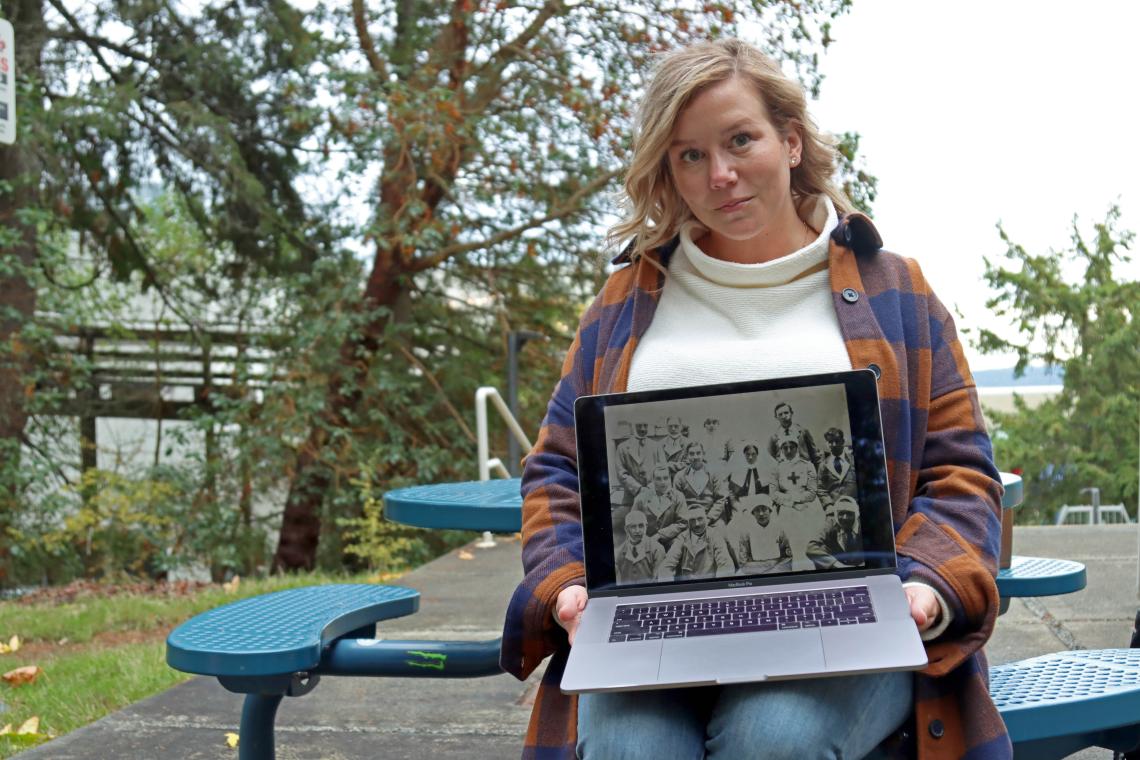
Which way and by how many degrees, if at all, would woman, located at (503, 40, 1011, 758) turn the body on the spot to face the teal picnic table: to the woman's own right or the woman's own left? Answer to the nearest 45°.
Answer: approximately 135° to the woman's own left

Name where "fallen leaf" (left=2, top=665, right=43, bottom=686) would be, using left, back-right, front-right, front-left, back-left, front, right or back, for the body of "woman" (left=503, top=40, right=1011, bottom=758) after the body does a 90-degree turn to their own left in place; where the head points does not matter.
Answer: back-left

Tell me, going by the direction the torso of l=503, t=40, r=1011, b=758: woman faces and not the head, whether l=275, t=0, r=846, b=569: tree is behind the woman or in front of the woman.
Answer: behind

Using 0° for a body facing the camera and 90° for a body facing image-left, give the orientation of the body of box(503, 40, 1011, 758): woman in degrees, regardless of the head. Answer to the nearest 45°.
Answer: approximately 0°

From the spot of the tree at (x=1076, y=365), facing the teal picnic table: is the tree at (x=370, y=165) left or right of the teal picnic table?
right

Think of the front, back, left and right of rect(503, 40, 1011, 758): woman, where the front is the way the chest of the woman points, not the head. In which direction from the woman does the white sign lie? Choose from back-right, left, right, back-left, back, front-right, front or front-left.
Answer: back-right

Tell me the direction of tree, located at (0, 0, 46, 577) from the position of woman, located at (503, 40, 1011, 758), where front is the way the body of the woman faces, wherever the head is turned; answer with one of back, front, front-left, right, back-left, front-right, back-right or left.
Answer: back-right

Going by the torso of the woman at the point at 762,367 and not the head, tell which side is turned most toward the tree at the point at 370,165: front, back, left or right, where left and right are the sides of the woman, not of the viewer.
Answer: back

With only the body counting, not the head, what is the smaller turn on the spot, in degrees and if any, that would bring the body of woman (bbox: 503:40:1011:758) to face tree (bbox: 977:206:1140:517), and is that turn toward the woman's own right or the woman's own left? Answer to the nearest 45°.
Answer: approximately 180°
